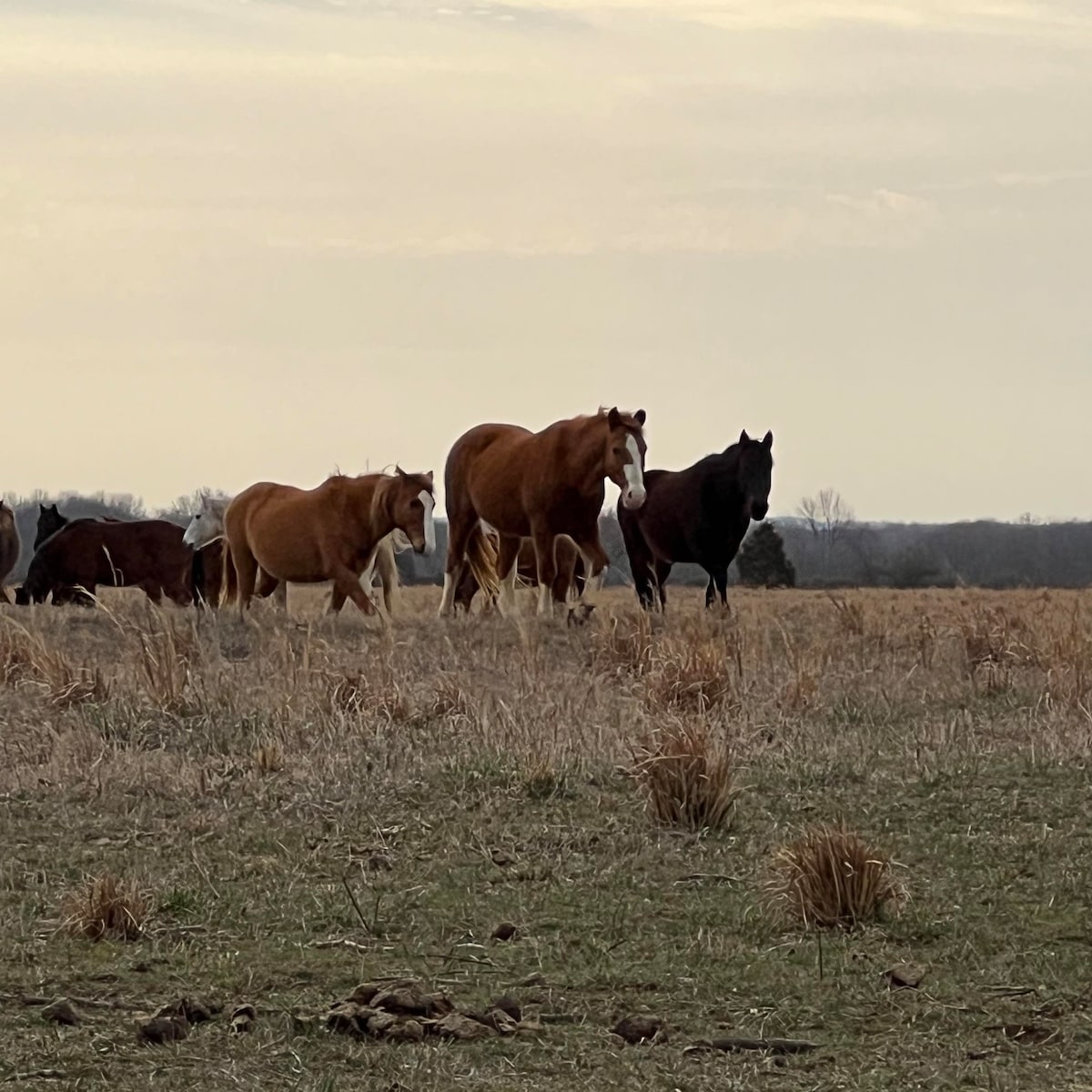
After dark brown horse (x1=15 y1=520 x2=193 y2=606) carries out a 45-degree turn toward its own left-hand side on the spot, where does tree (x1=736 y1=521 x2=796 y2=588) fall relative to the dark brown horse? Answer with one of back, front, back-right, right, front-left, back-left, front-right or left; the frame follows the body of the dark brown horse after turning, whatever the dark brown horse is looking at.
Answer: back

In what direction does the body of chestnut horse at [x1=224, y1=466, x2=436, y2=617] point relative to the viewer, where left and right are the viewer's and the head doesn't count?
facing to the right of the viewer

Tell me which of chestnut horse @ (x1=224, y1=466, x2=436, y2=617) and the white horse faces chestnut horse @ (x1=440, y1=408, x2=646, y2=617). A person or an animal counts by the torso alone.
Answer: chestnut horse @ (x1=224, y1=466, x2=436, y2=617)

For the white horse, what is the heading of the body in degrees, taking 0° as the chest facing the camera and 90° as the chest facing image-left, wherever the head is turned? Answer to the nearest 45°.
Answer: approximately 90°

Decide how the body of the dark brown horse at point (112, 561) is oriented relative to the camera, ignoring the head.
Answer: to the viewer's left

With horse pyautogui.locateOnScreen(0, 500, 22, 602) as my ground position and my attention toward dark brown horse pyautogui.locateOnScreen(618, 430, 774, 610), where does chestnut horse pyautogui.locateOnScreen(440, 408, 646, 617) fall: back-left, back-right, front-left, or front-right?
front-right

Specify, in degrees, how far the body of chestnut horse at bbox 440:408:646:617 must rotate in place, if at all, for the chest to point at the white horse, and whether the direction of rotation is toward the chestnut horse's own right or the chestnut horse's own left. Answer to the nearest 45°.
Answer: approximately 180°

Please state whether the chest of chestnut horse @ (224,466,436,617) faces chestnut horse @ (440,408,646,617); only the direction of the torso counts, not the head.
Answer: yes

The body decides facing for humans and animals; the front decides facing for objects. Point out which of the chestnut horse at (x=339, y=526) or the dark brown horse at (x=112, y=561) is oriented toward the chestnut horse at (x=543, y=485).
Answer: the chestnut horse at (x=339, y=526)

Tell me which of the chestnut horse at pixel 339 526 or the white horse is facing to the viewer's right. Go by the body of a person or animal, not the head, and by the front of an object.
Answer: the chestnut horse

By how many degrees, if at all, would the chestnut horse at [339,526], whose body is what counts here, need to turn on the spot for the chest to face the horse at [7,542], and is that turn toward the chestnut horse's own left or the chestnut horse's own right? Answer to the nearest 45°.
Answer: approximately 135° to the chestnut horse's own left

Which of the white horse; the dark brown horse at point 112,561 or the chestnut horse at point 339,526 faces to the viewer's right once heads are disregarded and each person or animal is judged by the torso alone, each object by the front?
the chestnut horse

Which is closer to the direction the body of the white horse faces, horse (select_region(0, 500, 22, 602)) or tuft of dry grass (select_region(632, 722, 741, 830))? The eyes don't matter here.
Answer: the horse

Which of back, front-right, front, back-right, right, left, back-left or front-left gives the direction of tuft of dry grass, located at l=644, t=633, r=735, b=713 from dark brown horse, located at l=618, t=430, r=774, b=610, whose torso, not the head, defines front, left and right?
front-right
